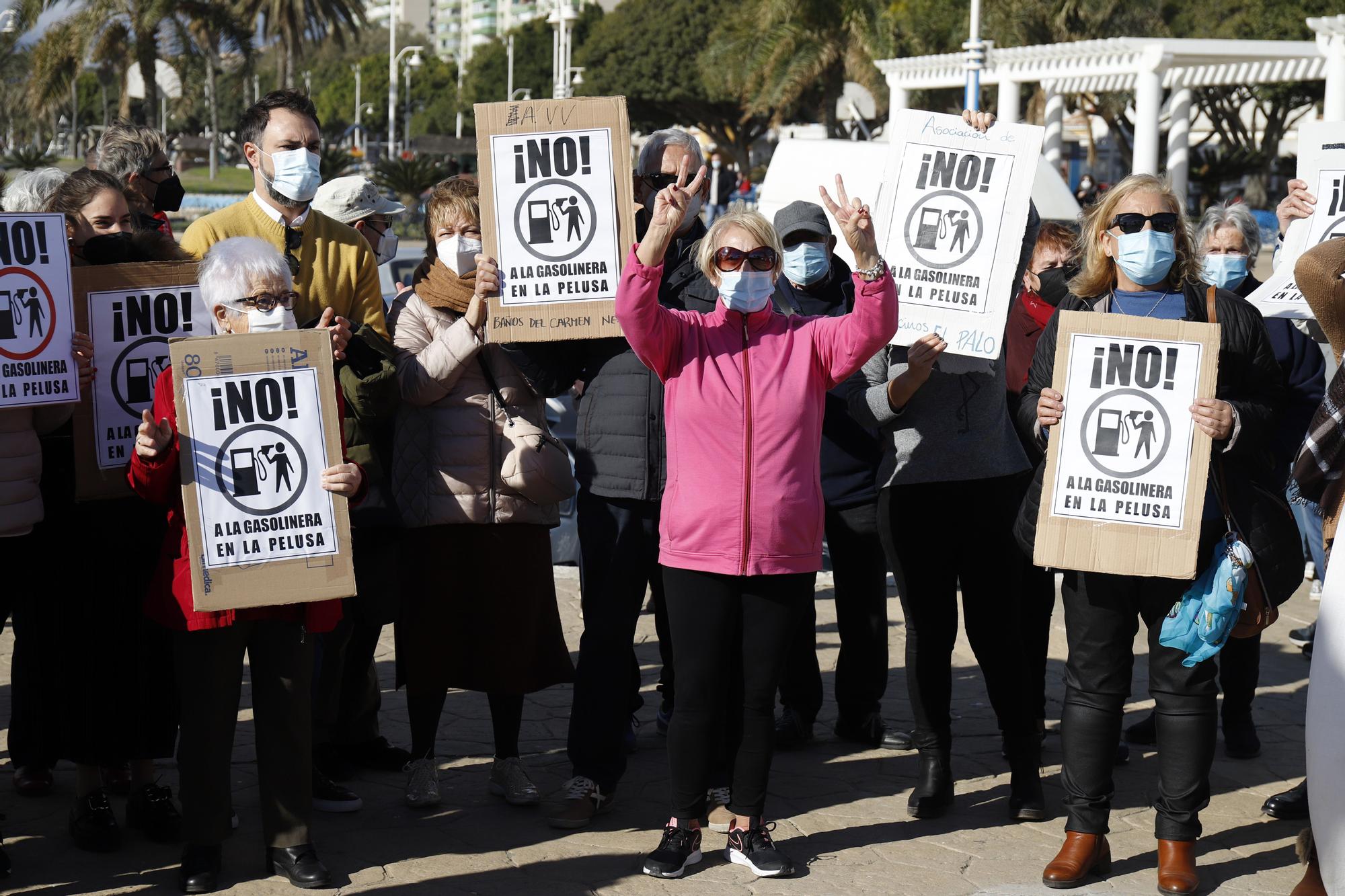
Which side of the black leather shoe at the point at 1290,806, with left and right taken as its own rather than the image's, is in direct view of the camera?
left

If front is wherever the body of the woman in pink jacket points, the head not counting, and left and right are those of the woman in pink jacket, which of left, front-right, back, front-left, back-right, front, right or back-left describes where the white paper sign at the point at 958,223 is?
back-left

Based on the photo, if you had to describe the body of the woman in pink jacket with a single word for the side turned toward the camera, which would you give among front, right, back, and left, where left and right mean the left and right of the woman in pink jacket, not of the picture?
front

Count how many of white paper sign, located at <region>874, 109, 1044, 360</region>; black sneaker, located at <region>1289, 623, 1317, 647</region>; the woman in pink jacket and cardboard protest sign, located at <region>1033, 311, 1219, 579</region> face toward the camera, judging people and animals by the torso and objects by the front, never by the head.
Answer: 3

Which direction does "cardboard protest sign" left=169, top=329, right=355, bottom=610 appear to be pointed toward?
toward the camera

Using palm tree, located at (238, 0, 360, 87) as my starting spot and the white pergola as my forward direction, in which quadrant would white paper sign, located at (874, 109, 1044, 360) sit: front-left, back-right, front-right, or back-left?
front-right

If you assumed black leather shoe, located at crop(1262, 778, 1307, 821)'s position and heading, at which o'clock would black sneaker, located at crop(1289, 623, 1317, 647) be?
The black sneaker is roughly at 3 o'clock from the black leather shoe.

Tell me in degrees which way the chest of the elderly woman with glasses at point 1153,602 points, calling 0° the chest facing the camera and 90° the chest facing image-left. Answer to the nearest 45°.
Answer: approximately 0°

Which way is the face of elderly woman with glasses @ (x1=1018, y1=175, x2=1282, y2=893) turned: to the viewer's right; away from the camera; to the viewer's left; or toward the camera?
toward the camera

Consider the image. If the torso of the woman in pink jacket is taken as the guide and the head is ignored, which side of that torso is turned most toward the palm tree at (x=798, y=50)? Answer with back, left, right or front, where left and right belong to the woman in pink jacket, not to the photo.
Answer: back

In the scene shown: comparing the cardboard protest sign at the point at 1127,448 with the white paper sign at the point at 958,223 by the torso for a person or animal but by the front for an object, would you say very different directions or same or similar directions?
same or similar directions
